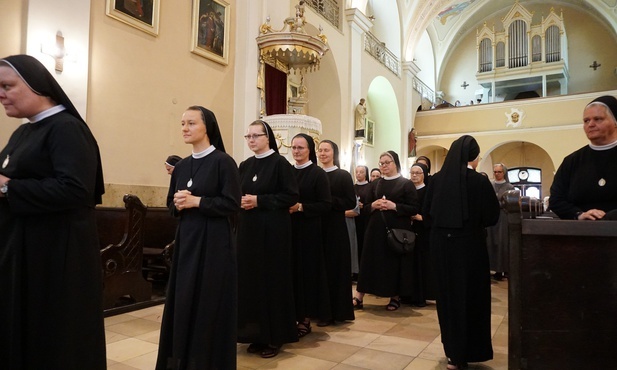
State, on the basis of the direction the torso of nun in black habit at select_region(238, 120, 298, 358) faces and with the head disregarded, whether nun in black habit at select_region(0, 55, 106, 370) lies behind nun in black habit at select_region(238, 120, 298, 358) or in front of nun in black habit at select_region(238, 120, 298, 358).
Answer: in front

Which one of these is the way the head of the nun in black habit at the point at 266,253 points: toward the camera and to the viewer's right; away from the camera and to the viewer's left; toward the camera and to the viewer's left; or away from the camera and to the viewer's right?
toward the camera and to the viewer's left

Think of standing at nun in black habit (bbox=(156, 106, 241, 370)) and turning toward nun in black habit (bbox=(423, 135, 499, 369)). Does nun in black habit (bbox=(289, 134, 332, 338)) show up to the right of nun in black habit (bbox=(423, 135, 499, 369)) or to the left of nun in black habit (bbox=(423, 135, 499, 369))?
left

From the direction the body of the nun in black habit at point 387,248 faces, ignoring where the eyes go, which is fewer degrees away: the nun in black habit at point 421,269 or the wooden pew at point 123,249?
the wooden pew

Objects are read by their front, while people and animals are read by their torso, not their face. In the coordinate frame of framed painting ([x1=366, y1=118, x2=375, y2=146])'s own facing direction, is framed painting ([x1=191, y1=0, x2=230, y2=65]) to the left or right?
on its right

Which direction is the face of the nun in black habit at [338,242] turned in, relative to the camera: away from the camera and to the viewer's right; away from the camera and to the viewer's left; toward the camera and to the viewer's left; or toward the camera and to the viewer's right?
toward the camera and to the viewer's left

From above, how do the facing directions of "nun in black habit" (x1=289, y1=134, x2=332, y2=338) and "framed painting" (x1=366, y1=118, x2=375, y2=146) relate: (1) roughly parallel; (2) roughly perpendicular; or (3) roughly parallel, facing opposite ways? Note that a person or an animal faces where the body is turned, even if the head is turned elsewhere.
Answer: roughly perpendicular

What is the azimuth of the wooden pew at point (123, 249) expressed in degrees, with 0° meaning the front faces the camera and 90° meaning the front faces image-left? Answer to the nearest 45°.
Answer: approximately 45°

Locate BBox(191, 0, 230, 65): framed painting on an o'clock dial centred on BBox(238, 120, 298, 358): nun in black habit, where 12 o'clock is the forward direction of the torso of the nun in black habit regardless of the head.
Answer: The framed painting is roughly at 4 o'clock from the nun in black habit.

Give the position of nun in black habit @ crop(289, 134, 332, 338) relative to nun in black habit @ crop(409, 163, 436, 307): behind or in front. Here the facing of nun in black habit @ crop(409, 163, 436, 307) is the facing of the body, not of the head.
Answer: in front

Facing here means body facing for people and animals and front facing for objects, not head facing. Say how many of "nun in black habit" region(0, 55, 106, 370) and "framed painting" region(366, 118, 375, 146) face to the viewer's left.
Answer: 1
